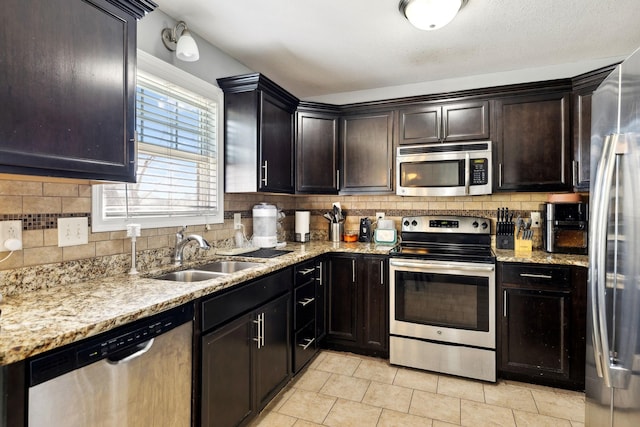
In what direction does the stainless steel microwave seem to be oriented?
toward the camera

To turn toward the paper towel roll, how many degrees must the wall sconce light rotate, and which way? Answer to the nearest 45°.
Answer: approximately 90° to its left

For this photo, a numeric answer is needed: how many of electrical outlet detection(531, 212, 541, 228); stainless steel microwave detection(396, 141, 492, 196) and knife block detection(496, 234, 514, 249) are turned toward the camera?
3

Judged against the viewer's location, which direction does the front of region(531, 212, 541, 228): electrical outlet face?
facing the viewer

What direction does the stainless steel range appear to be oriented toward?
toward the camera

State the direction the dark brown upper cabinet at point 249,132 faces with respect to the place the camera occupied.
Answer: facing the viewer and to the right of the viewer

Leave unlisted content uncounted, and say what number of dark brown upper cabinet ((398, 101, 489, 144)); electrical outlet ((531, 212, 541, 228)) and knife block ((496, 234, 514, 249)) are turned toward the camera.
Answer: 3

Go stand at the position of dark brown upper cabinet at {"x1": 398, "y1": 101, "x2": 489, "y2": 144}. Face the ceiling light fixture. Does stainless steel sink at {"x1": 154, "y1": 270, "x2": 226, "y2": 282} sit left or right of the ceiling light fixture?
right

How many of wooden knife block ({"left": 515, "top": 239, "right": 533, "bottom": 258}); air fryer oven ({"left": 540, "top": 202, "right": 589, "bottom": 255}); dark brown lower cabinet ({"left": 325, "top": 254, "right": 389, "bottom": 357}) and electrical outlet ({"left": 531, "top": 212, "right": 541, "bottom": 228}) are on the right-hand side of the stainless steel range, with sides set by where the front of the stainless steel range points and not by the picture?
1

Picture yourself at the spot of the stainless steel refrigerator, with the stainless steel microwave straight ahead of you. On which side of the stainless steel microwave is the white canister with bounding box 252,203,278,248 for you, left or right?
left

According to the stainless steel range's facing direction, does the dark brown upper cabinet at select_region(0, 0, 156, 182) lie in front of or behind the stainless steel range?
in front

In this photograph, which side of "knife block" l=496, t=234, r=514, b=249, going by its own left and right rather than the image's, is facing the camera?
front

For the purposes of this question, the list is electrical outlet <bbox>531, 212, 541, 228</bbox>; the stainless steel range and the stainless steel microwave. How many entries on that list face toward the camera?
3

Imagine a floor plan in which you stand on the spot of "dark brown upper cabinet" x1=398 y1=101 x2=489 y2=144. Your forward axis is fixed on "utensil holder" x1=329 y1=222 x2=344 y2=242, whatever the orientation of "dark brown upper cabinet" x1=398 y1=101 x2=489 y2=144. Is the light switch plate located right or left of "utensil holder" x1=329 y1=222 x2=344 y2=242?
left
